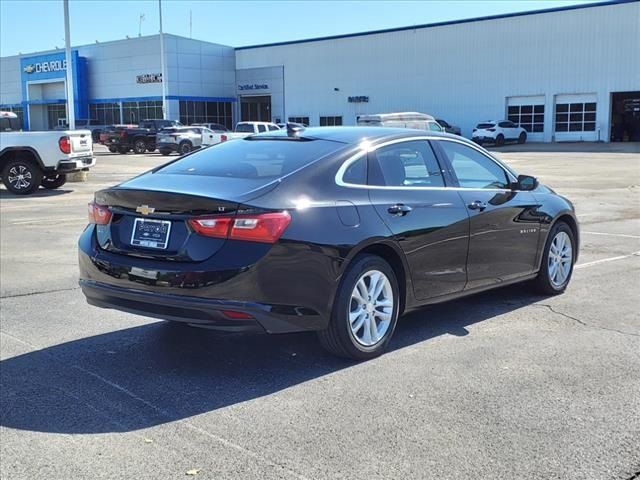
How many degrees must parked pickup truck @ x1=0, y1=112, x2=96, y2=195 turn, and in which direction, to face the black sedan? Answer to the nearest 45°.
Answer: approximately 135° to its left

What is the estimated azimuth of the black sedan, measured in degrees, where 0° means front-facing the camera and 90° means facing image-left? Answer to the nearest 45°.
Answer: approximately 225°

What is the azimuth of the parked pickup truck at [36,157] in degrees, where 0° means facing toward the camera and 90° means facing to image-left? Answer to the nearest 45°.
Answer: approximately 135°

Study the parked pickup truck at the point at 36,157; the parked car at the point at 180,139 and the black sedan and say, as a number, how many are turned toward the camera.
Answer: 0

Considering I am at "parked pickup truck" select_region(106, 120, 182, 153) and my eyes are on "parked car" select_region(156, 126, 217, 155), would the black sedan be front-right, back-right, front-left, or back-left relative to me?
front-right

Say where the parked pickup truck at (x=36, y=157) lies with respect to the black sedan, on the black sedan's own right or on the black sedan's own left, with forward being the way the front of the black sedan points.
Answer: on the black sedan's own left

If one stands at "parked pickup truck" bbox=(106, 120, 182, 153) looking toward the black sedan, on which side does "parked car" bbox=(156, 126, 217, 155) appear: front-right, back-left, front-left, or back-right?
front-left

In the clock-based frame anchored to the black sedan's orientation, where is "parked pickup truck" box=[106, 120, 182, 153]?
The parked pickup truck is roughly at 10 o'clock from the black sedan.

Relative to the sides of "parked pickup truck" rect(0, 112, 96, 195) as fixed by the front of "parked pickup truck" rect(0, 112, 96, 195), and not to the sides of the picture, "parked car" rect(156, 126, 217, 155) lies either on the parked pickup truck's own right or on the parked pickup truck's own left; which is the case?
on the parked pickup truck's own right
